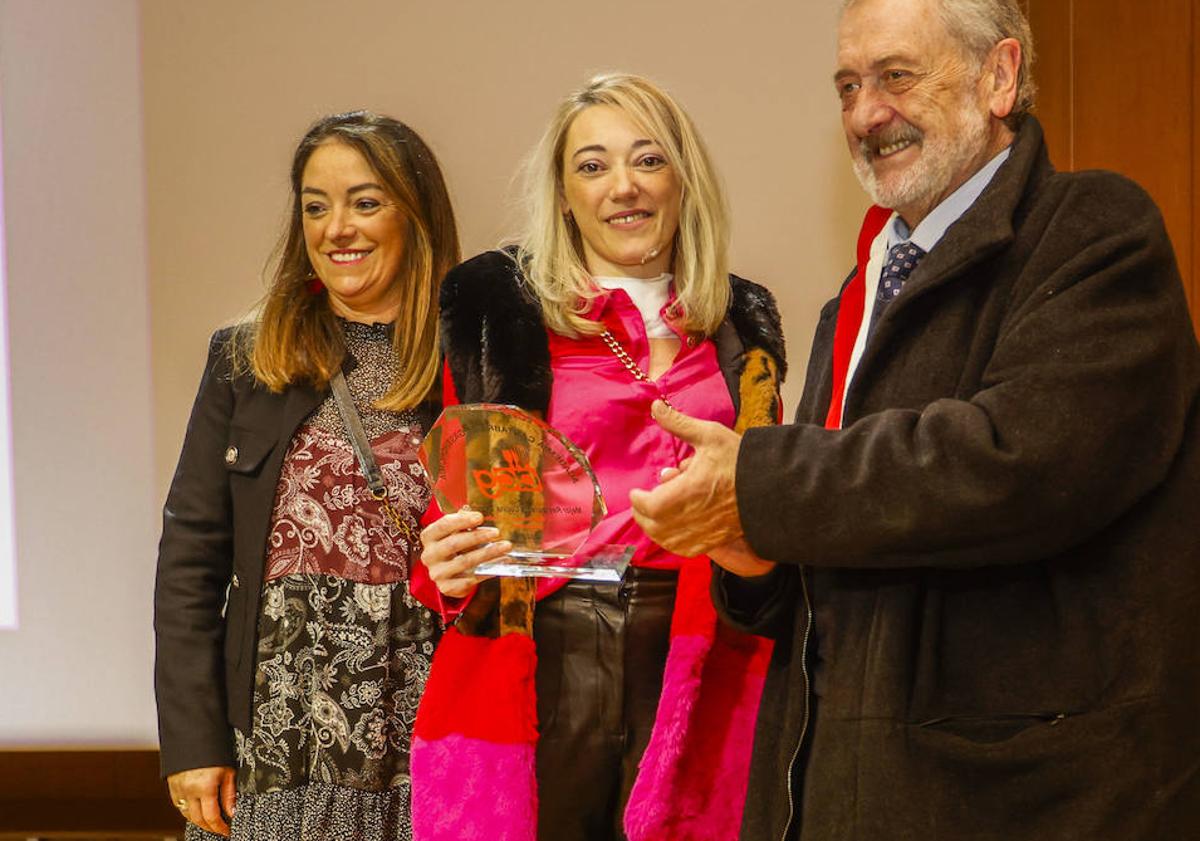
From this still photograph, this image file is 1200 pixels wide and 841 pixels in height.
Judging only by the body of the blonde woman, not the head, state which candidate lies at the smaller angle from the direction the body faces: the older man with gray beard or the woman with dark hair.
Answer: the older man with gray beard

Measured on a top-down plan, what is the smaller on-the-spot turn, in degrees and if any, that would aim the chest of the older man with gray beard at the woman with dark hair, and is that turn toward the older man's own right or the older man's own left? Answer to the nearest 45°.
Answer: approximately 90° to the older man's own right

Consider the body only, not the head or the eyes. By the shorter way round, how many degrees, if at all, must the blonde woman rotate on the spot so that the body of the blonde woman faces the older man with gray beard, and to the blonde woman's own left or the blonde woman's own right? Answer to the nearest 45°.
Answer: approximately 45° to the blonde woman's own left

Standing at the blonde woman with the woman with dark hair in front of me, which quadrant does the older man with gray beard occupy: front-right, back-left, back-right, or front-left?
back-left

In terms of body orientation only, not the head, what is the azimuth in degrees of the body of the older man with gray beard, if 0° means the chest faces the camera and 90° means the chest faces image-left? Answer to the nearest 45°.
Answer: approximately 45°

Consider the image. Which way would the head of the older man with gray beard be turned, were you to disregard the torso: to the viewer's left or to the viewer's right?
to the viewer's left

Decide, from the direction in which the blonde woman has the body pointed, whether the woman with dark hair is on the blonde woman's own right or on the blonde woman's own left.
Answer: on the blonde woman's own right
